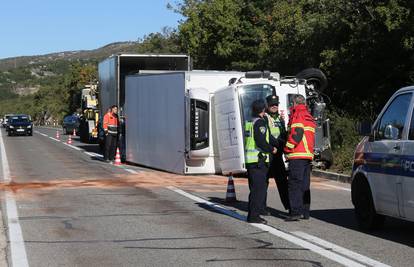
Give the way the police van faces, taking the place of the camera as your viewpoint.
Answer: facing away from the viewer and to the left of the viewer

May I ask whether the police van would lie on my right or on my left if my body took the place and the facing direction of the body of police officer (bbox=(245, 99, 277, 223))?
on my right

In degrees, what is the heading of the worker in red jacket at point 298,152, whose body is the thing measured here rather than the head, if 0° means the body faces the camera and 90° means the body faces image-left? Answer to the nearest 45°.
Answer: approximately 135°

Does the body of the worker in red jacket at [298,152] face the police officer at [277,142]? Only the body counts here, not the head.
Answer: yes

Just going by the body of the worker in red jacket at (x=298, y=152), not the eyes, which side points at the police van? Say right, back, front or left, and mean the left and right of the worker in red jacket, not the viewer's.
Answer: back

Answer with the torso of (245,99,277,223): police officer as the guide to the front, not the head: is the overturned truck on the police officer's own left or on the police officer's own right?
on the police officer's own left

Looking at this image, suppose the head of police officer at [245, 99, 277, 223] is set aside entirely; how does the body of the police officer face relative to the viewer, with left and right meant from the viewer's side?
facing away from the viewer and to the right of the viewer

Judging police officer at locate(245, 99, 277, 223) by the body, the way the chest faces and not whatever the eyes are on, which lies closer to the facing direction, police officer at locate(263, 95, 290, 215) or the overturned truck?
the police officer
